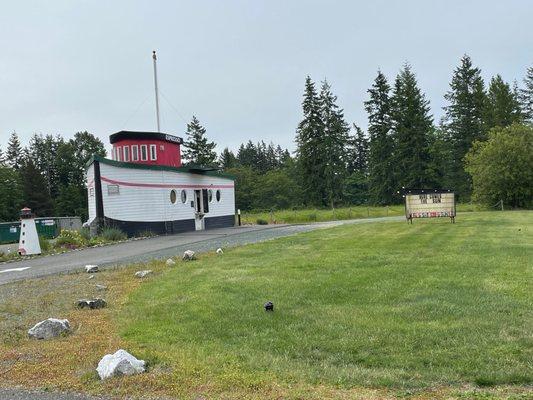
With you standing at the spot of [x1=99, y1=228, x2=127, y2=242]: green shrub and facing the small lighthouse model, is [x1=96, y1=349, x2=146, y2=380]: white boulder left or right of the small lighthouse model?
left

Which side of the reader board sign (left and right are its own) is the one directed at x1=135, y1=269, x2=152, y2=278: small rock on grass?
front

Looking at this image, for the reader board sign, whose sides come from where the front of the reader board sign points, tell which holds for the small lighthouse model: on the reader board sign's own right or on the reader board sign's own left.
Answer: on the reader board sign's own right

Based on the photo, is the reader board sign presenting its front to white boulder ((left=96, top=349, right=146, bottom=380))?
yes

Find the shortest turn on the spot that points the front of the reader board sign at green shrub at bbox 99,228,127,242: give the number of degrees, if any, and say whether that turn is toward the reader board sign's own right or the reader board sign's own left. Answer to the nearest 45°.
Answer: approximately 90° to the reader board sign's own right

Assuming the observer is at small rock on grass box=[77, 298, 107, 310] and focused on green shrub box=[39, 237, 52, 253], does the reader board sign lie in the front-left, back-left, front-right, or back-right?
front-right

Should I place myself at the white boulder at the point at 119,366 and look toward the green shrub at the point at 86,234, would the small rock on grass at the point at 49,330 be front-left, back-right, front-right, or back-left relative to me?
front-left

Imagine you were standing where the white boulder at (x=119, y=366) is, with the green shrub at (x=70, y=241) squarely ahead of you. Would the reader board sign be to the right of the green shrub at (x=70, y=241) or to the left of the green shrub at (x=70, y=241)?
right

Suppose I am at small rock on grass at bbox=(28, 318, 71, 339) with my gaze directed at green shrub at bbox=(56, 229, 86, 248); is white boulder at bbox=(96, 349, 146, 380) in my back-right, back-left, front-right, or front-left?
back-right

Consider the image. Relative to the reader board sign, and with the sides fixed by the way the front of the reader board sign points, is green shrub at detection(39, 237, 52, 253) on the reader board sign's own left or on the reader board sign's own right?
on the reader board sign's own right

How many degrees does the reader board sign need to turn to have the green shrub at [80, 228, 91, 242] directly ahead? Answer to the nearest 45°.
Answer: approximately 90° to its right

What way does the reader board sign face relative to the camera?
toward the camera

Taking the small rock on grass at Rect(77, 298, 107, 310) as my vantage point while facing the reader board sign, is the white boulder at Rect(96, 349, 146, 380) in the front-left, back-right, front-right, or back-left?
back-right

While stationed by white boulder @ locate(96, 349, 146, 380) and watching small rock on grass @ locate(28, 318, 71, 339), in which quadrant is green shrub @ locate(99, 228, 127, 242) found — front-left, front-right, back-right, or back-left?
front-right
